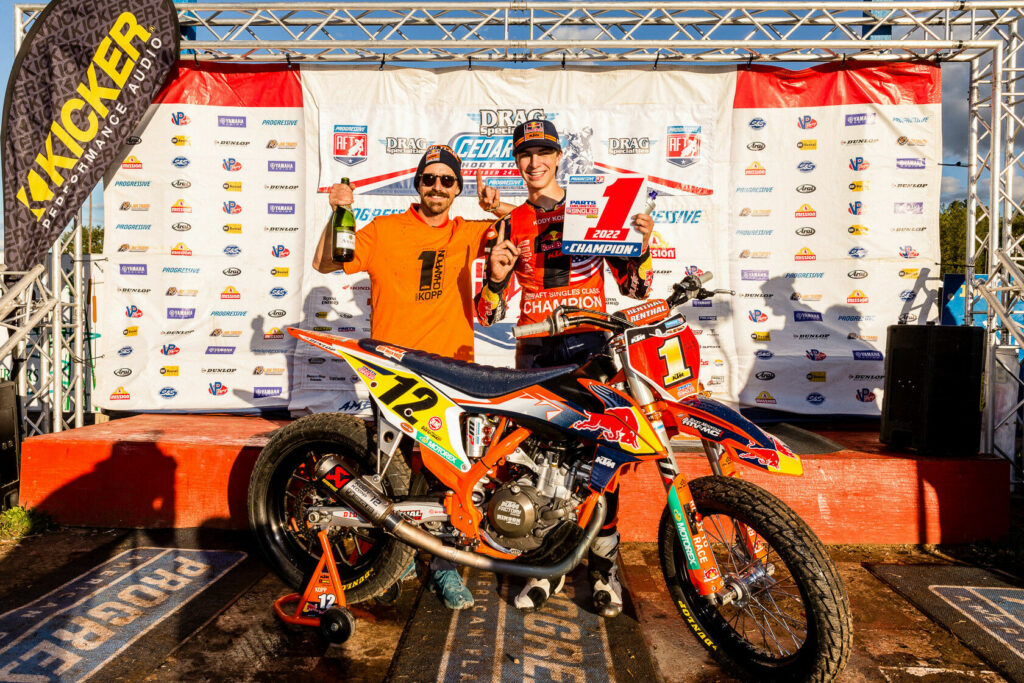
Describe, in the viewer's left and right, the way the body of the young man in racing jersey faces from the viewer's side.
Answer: facing the viewer

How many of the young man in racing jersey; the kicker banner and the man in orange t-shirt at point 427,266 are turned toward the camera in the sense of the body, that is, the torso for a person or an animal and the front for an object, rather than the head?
3

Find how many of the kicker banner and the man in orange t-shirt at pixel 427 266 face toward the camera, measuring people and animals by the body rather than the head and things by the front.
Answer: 2

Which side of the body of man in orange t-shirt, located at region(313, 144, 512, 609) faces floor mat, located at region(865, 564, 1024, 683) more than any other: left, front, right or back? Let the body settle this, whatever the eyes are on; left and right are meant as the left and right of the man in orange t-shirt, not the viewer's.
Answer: left

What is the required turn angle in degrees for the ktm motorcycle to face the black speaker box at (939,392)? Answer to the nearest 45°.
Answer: approximately 90° to its left

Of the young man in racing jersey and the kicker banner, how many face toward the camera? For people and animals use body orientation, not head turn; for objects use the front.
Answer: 2

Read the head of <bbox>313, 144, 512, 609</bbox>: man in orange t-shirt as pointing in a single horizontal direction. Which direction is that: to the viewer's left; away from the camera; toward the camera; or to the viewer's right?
toward the camera

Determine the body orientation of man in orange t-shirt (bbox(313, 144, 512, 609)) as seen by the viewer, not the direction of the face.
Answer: toward the camera

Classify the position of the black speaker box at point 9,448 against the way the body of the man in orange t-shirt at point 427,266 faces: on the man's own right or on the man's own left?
on the man's own right

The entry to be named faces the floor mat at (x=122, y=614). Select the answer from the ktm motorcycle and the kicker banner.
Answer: the kicker banner

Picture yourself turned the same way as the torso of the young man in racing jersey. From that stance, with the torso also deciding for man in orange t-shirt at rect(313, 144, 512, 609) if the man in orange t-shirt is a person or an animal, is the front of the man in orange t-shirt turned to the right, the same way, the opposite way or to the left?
the same way

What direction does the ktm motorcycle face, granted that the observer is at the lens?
facing the viewer and to the right of the viewer
